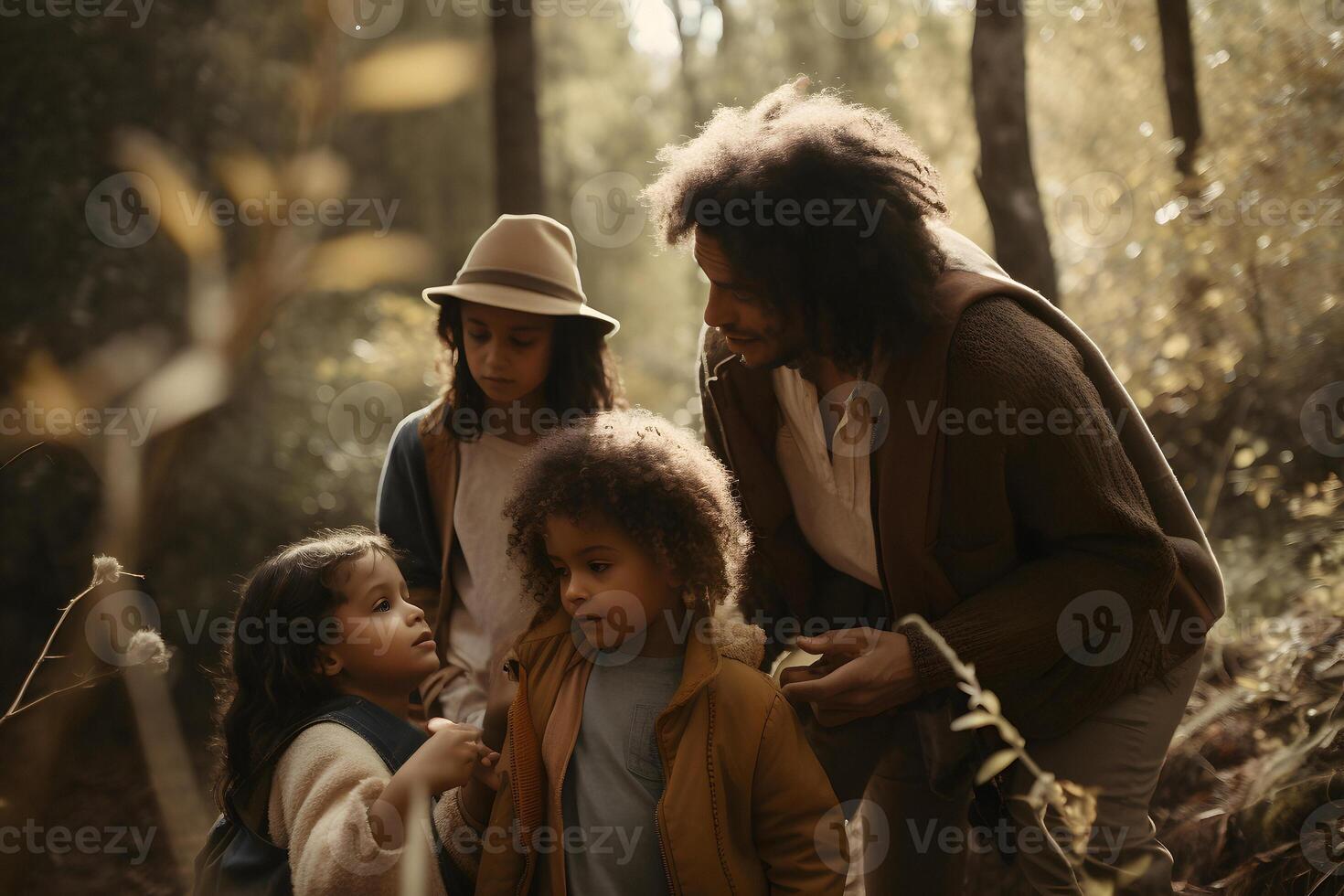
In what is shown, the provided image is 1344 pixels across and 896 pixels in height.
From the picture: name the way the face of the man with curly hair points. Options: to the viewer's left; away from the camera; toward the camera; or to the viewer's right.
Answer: to the viewer's left

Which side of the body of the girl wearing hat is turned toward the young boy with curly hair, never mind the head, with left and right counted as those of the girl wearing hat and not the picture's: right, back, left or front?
front

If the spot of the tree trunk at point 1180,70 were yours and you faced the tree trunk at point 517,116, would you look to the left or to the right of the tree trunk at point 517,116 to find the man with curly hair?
left

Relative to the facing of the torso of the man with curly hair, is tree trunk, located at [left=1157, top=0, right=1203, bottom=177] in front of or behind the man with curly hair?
behind

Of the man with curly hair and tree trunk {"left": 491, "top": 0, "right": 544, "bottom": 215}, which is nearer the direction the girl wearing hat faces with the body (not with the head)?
the man with curly hair

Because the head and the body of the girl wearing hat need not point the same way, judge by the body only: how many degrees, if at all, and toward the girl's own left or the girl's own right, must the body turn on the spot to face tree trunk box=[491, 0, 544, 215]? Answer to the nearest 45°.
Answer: approximately 180°

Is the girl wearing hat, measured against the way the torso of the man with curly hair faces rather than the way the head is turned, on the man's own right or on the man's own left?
on the man's own right

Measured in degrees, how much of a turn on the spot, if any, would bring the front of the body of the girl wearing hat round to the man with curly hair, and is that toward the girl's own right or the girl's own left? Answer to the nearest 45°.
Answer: approximately 45° to the girl's own left

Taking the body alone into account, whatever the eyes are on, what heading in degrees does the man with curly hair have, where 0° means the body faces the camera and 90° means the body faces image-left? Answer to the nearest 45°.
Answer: approximately 45°

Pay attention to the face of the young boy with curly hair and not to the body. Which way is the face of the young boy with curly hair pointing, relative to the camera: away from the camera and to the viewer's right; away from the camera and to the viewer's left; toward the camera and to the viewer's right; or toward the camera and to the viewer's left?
toward the camera and to the viewer's left

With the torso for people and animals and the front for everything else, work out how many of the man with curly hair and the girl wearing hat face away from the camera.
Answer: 0
